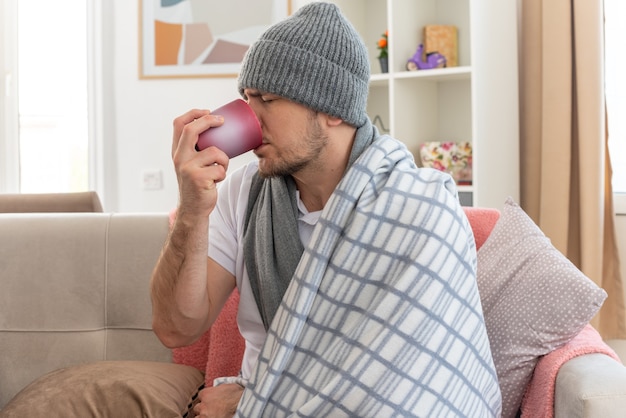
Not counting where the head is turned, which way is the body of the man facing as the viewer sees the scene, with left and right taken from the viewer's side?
facing the viewer and to the left of the viewer

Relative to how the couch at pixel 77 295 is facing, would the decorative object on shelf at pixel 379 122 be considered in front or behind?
behind

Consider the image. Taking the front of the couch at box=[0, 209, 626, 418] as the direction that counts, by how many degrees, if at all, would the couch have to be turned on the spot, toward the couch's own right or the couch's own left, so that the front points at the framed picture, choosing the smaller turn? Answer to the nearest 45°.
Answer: approximately 180°

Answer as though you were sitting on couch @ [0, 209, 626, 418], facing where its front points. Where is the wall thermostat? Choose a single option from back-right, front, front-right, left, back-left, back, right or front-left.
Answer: back

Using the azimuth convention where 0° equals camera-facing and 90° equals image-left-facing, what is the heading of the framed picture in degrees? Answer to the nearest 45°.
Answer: approximately 0°

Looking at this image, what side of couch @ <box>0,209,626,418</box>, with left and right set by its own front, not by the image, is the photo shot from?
front

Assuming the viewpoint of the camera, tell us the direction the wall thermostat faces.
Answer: facing the viewer

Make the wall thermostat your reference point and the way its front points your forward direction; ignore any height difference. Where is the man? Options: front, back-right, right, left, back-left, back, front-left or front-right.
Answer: front
